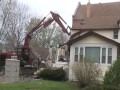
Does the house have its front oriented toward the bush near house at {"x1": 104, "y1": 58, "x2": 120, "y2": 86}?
yes

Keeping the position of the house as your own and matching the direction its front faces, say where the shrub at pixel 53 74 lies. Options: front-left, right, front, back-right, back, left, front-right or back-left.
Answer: right

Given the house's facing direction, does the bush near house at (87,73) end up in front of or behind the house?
in front

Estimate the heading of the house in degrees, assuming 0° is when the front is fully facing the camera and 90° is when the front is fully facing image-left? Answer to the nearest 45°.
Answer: approximately 0°

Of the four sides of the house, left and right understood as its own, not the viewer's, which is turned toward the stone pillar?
right
